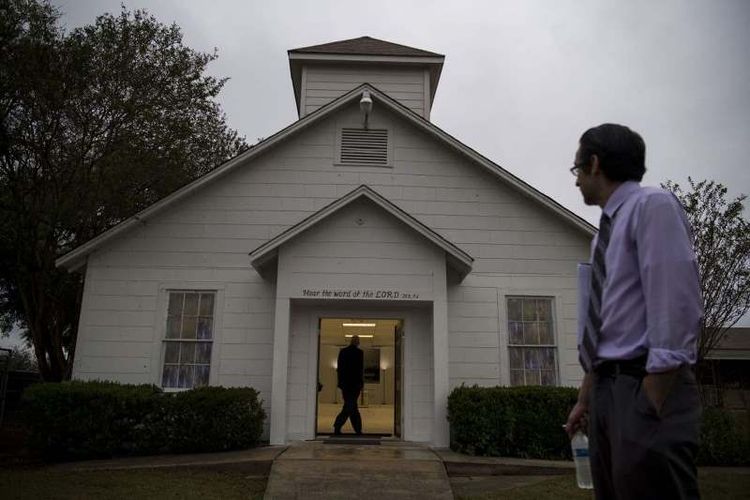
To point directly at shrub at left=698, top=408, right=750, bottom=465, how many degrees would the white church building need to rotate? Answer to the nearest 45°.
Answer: approximately 90° to its left

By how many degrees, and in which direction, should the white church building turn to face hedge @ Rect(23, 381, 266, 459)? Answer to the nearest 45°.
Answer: approximately 90° to its right

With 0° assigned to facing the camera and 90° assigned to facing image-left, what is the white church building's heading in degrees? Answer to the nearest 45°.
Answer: approximately 0°

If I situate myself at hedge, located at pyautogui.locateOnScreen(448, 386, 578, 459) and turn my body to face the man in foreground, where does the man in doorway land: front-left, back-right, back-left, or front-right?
back-right

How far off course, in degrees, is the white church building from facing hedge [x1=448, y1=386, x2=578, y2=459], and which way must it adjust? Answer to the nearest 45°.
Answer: approximately 45° to its left

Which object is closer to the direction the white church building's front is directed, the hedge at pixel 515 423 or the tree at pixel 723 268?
the hedge

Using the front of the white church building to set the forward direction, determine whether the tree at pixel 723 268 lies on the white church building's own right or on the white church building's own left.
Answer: on the white church building's own left

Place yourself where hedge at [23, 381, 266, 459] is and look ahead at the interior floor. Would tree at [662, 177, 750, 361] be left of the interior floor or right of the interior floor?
right

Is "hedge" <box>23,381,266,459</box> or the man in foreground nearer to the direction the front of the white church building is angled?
the man in foreground

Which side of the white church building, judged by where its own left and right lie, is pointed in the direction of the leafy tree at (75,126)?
right
